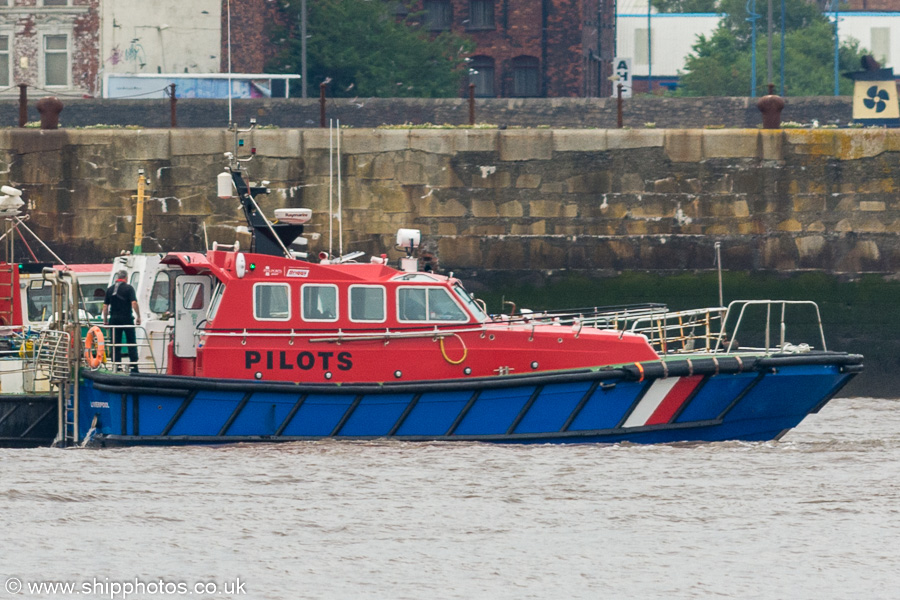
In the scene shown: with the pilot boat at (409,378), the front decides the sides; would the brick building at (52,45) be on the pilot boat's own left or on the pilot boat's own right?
on the pilot boat's own left

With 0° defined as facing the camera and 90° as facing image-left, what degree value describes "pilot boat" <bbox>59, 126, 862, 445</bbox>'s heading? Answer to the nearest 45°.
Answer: approximately 270°

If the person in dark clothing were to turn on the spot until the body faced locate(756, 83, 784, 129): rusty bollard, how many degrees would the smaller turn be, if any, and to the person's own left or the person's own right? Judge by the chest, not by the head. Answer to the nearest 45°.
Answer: approximately 45° to the person's own right

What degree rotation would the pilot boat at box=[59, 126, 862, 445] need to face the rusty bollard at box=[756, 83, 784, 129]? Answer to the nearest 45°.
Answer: approximately 45° to its left

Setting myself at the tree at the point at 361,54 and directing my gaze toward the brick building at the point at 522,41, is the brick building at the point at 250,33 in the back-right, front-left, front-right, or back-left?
back-left

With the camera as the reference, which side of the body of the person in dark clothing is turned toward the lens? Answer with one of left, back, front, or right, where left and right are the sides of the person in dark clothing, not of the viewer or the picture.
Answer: back

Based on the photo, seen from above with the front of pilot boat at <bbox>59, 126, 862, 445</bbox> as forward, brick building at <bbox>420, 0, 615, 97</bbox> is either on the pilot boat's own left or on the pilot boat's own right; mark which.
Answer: on the pilot boat's own left
